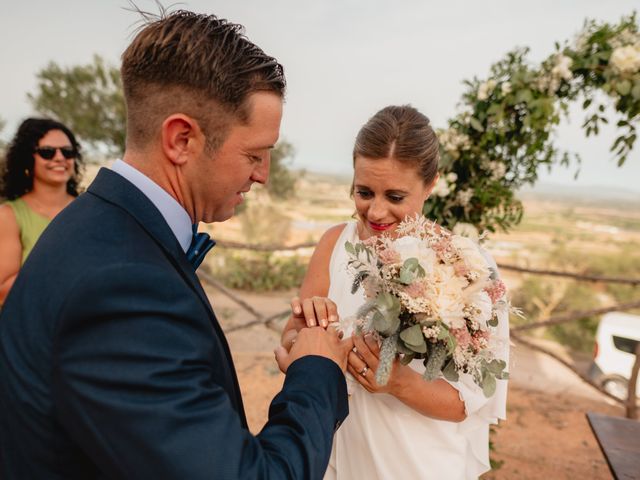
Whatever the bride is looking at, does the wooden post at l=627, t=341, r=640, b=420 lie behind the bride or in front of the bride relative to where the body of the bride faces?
behind

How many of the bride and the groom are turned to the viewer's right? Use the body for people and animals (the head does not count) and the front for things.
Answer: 1

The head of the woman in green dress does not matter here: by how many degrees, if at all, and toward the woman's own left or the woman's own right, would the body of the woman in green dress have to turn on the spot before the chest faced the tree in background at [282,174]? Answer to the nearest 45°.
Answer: approximately 90° to the woman's own left

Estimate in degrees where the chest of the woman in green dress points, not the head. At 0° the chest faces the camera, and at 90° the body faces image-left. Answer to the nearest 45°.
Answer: approximately 315°

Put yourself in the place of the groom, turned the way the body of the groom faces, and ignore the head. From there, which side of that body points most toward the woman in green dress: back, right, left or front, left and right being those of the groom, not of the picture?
left

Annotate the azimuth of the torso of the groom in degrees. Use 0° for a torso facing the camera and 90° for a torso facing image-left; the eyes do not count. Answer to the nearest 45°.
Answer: approximately 270°

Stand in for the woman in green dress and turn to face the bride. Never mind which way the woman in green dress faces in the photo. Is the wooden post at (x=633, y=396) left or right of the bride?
left

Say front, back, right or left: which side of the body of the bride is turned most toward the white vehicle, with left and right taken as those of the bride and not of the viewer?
back

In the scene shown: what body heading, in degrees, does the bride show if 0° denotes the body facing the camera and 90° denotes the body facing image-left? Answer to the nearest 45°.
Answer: approximately 45°

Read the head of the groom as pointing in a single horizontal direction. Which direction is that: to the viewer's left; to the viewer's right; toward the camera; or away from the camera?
to the viewer's right
